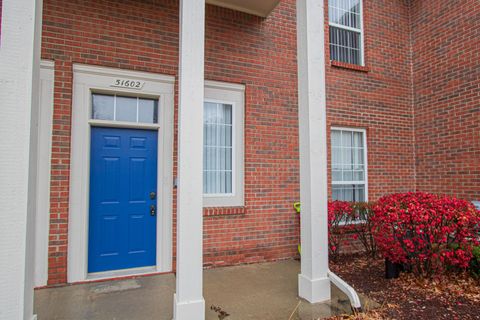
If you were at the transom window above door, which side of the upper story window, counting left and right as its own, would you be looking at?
right

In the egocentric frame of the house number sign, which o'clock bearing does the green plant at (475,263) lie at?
The green plant is roughly at 10 o'clock from the house number sign.

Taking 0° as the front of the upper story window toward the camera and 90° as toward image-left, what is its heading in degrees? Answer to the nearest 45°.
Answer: approximately 315°

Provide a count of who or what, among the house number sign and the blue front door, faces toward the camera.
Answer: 2

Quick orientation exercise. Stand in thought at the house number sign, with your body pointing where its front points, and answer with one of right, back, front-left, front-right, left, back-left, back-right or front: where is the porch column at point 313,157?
front-left

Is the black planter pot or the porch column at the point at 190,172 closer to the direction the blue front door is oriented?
the porch column

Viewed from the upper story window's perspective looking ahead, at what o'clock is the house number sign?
The house number sign is roughly at 3 o'clock from the upper story window.

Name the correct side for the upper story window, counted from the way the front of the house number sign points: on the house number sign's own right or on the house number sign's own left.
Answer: on the house number sign's own left
